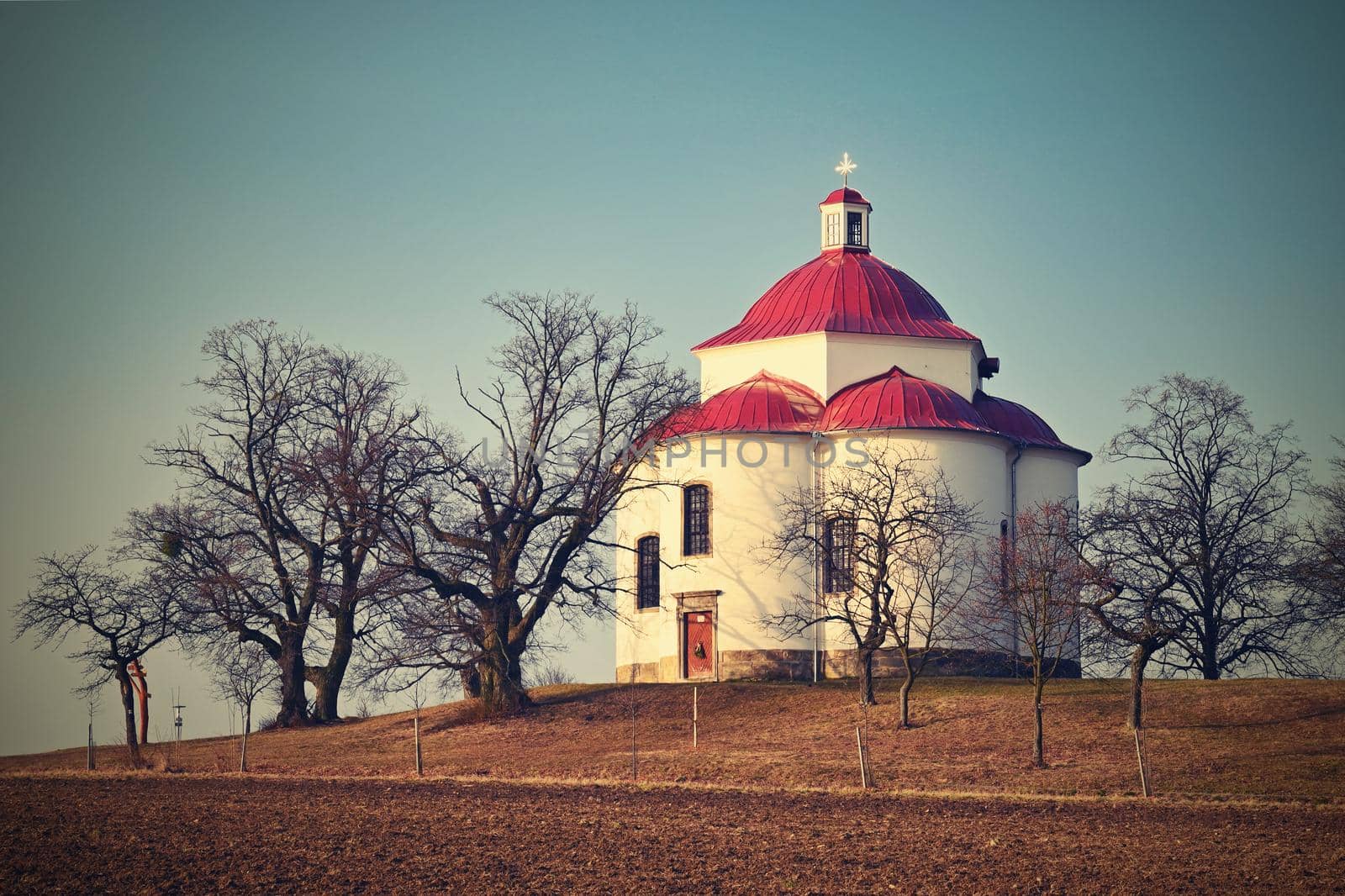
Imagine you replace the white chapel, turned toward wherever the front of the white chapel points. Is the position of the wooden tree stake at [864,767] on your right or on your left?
on your left

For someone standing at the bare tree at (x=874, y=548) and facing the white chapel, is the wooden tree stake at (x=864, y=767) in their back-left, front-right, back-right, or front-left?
back-left

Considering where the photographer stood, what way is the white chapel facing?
facing the viewer and to the left of the viewer

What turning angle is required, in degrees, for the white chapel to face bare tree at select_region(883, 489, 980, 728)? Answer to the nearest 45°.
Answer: approximately 90° to its left
